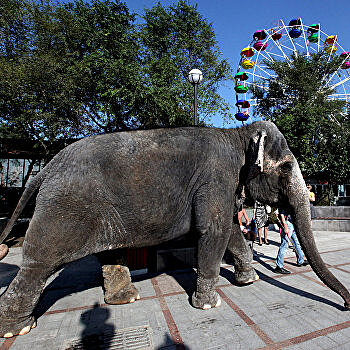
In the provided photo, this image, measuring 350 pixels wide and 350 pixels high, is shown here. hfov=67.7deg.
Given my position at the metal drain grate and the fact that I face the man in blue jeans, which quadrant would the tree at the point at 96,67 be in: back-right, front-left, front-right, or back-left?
front-left

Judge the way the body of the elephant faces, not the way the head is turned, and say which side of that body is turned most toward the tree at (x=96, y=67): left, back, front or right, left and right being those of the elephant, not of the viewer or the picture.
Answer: left

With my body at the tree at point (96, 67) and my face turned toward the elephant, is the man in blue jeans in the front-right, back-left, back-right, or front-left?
front-left

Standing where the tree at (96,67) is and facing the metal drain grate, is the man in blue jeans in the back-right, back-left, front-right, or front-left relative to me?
front-left

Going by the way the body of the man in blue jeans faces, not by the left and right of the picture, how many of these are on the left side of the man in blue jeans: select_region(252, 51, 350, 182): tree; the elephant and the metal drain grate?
1

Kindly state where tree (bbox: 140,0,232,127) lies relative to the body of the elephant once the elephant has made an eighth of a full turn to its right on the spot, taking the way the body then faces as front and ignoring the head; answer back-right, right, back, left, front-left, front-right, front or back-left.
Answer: back-left

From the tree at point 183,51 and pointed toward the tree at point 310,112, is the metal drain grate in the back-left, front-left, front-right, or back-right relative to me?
back-right

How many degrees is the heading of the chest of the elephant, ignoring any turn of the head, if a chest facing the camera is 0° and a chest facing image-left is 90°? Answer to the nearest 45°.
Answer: approximately 270°

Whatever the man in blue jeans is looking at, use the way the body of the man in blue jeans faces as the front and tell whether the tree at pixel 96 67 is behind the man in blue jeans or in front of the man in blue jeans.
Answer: behind
